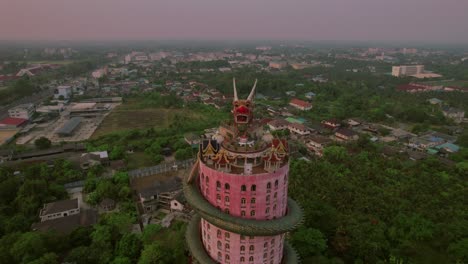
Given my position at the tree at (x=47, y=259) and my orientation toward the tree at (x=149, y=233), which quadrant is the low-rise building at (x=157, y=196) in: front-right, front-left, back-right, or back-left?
front-left

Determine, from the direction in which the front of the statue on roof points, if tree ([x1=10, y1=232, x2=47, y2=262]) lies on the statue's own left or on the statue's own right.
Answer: on the statue's own right

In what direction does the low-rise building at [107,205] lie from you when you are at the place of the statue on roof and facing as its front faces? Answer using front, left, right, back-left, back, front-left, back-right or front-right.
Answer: back-right

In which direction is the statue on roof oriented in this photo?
toward the camera

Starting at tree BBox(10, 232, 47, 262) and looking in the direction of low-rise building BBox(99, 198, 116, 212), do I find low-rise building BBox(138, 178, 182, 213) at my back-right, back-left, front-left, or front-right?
front-right
